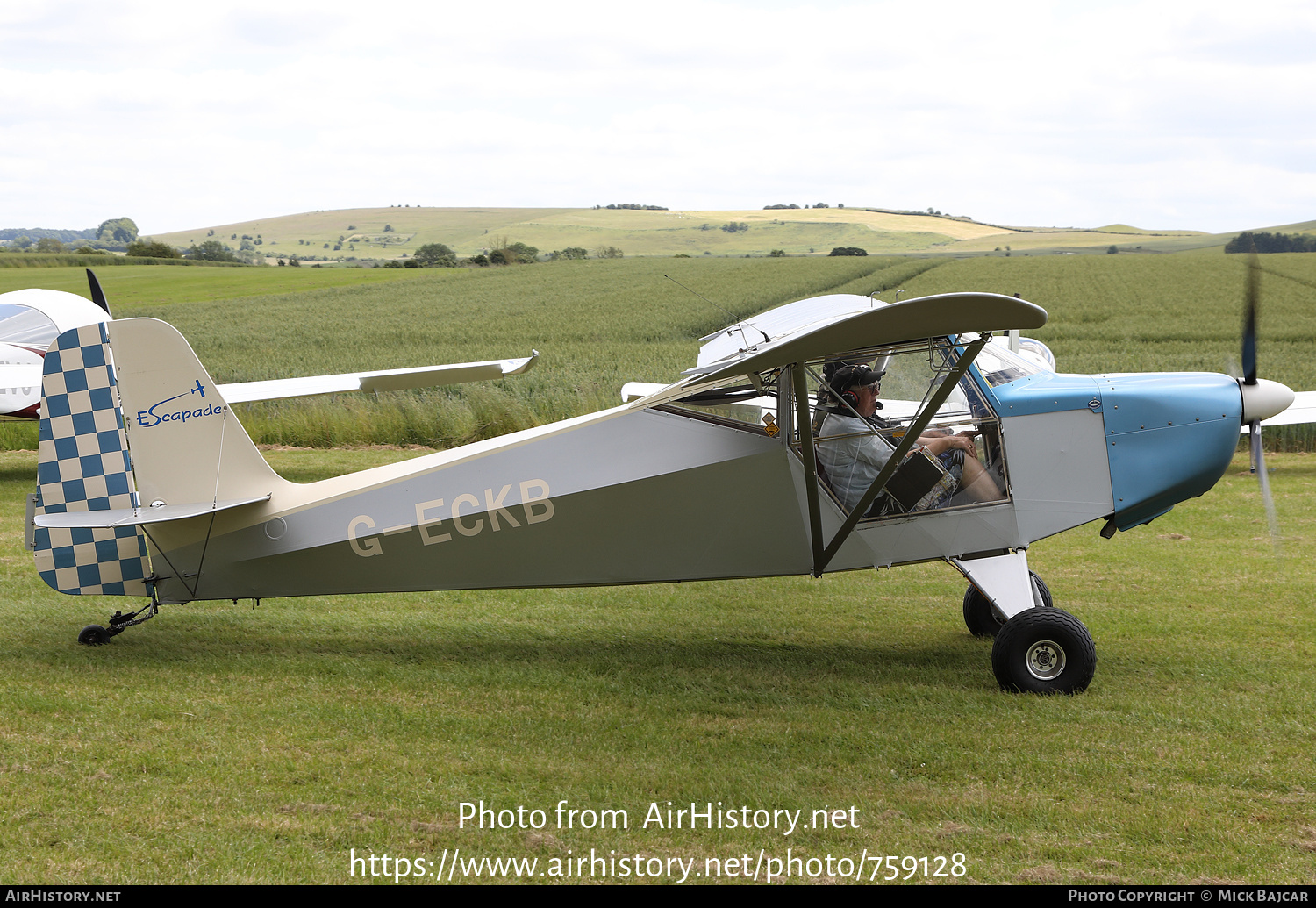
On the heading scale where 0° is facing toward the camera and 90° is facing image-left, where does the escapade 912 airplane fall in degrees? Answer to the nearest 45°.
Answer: approximately 270°

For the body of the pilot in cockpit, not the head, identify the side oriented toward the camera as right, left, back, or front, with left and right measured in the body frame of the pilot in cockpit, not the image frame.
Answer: right

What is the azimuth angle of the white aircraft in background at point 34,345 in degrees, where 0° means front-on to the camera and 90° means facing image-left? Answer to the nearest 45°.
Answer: approximately 315°

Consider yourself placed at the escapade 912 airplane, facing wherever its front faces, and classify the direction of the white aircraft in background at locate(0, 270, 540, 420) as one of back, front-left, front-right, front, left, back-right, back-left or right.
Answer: back-left

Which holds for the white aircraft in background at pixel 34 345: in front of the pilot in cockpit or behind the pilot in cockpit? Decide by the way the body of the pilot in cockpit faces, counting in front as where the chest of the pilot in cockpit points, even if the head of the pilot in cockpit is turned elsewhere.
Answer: behind

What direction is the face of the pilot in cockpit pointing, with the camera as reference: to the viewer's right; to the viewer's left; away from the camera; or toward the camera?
to the viewer's right
